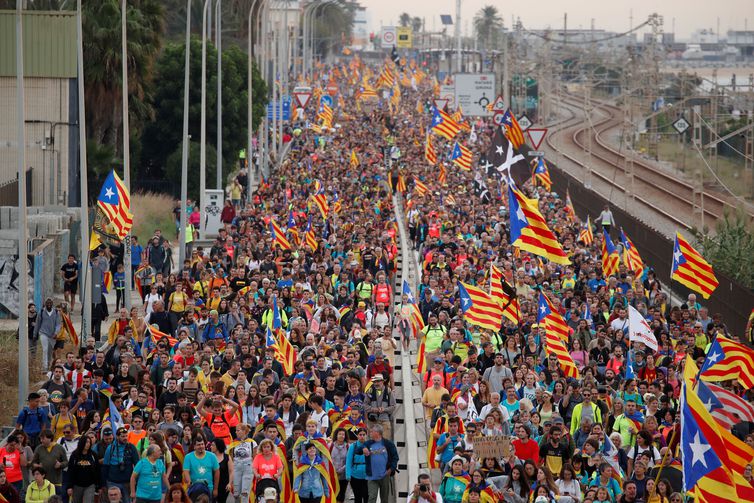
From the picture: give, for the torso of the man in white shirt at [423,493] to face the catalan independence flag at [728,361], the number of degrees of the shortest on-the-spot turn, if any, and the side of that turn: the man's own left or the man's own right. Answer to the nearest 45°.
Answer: approximately 135° to the man's own left

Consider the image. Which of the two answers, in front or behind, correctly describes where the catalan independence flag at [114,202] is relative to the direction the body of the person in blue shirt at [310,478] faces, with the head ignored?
behind

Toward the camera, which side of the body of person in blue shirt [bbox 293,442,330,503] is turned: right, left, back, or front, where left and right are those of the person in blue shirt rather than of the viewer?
front

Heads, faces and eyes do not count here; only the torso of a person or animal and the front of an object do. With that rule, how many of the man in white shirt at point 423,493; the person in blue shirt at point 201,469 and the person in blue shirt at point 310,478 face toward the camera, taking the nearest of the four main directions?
3

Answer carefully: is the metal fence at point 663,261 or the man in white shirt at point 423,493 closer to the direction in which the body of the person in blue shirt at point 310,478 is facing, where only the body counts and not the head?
the man in white shirt

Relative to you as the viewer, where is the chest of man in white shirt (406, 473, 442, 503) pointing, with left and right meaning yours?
facing the viewer

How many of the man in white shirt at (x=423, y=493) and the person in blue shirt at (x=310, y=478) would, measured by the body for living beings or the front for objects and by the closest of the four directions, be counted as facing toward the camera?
2

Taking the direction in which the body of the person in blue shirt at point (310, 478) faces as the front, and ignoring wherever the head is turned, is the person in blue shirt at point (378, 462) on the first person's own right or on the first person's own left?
on the first person's own left
